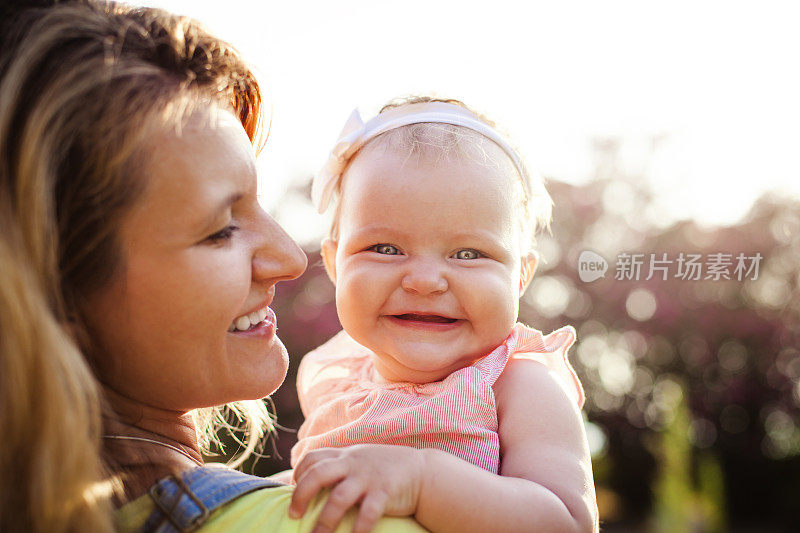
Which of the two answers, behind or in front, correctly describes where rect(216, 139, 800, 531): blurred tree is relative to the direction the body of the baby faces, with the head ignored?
behind

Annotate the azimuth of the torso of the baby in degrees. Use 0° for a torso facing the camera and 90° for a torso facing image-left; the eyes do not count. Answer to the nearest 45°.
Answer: approximately 0°
